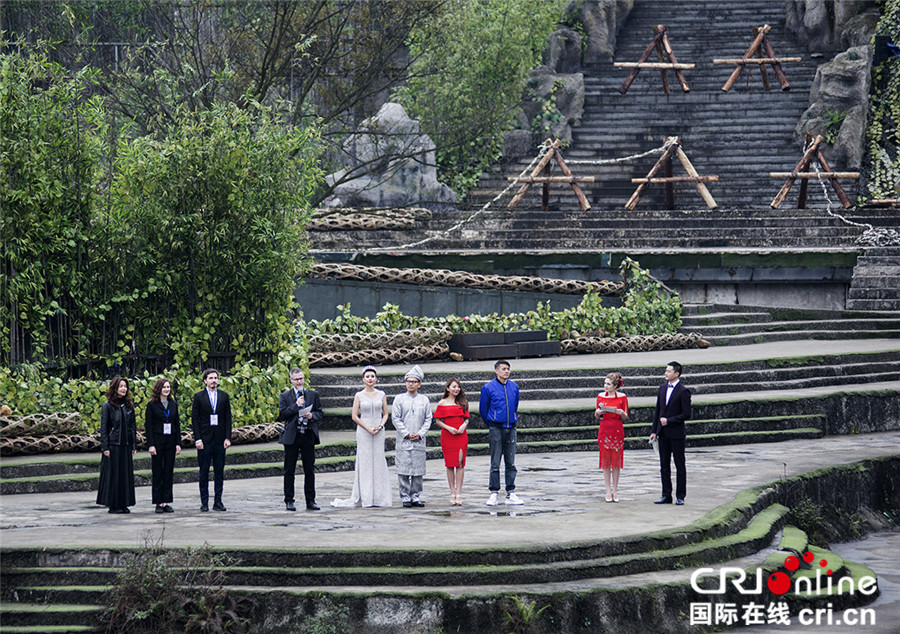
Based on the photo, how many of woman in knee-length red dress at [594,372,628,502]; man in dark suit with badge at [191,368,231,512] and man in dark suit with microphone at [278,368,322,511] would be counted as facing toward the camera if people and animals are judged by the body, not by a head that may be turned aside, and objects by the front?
3

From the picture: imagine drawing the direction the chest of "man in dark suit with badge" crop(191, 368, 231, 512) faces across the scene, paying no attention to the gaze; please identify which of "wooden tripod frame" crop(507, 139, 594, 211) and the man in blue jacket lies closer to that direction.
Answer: the man in blue jacket

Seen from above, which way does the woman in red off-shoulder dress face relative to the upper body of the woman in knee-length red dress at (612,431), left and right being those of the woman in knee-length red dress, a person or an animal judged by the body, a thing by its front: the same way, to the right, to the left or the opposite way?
the same way

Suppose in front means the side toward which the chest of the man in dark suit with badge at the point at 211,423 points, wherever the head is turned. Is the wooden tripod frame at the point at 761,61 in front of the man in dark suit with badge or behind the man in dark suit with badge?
behind

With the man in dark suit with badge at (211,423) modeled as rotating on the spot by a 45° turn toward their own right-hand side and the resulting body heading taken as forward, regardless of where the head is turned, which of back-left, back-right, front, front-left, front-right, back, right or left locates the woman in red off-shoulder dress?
back-left

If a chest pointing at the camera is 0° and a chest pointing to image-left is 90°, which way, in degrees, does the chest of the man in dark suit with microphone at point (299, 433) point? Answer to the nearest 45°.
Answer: approximately 0°

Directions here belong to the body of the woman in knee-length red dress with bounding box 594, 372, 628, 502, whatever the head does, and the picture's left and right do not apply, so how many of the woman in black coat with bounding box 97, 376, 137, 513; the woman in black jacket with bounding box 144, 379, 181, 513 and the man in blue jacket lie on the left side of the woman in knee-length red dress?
0

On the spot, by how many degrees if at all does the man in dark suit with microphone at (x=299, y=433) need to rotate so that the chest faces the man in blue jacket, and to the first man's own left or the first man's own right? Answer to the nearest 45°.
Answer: approximately 90° to the first man's own left

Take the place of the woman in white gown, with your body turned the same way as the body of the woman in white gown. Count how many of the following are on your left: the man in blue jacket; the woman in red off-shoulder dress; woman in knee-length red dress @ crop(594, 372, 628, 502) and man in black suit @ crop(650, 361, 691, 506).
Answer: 4

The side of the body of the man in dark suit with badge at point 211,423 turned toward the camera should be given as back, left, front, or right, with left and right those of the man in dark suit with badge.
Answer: front

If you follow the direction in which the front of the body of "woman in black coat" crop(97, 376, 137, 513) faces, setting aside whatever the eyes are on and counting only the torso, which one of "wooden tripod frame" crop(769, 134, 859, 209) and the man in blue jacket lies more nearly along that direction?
the man in blue jacket

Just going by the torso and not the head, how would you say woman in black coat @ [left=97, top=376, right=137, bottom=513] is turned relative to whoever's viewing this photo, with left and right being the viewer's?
facing the viewer and to the right of the viewer

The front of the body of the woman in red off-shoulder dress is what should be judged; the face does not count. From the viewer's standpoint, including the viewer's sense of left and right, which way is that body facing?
facing the viewer

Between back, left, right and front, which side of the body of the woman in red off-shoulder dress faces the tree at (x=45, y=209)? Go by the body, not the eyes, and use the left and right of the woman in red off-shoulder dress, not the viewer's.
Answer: right

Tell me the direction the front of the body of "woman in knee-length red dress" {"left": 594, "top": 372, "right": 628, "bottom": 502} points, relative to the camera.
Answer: toward the camera

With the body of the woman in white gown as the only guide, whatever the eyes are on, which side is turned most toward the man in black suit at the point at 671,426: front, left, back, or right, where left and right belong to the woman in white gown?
left

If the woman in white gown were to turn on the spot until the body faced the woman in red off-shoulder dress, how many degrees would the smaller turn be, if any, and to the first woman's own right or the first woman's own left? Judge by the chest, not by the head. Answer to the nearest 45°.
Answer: approximately 90° to the first woman's own left
